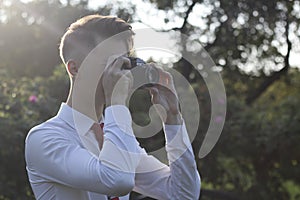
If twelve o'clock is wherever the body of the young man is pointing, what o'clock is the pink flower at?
The pink flower is roughly at 7 o'clock from the young man.

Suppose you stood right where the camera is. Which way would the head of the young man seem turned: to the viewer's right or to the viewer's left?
to the viewer's right

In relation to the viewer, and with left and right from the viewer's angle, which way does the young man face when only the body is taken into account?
facing the viewer and to the right of the viewer
